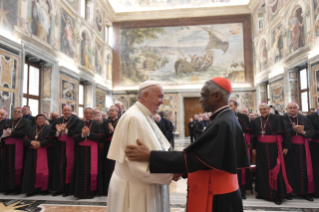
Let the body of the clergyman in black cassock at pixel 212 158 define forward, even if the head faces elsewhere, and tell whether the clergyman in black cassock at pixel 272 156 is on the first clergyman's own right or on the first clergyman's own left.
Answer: on the first clergyman's own right

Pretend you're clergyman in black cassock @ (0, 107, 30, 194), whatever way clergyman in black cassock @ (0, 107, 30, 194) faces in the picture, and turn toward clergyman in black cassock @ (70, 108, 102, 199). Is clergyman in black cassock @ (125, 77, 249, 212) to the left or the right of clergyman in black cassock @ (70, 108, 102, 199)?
right

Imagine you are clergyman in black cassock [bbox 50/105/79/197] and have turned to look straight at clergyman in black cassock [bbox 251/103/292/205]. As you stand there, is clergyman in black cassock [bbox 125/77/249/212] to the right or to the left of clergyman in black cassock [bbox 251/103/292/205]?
right

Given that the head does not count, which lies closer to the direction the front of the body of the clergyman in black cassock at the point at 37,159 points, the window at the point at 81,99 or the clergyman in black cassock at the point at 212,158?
the clergyman in black cassock

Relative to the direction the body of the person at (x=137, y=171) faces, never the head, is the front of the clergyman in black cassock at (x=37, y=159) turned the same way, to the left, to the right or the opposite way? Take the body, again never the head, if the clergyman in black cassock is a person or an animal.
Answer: to the right

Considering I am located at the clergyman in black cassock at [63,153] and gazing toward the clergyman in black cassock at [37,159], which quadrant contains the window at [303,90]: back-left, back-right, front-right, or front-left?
back-right

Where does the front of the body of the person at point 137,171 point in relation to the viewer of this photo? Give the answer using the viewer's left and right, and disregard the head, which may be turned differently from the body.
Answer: facing to the right of the viewer

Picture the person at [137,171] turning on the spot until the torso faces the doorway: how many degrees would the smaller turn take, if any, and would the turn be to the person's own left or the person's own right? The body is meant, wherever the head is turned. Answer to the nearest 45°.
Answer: approximately 90° to the person's own left

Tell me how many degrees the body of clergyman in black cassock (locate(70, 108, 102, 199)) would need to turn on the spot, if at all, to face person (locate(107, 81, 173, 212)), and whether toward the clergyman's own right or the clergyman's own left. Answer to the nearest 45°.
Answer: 0° — they already face them

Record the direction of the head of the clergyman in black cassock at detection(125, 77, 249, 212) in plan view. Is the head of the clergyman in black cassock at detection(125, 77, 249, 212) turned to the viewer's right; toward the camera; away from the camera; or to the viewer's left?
to the viewer's left

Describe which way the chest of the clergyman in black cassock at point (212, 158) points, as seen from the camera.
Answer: to the viewer's left
